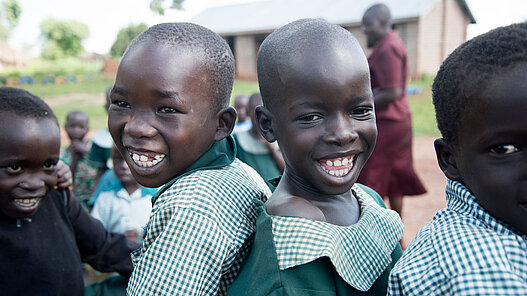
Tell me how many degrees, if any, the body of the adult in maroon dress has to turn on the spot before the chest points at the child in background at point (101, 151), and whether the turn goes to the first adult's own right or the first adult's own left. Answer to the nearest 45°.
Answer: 0° — they already face them

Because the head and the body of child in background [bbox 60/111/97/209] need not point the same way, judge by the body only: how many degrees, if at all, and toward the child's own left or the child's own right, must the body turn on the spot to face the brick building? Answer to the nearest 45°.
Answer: approximately 135° to the child's own left

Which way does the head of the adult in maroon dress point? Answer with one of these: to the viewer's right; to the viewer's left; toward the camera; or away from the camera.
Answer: to the viewer's left

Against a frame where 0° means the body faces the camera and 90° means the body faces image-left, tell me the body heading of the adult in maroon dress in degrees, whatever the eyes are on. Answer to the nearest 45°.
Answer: approximately 90°

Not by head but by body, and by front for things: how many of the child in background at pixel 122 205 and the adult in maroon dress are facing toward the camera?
1

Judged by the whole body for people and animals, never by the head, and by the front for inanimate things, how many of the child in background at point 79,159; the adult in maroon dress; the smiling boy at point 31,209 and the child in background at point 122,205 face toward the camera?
3
